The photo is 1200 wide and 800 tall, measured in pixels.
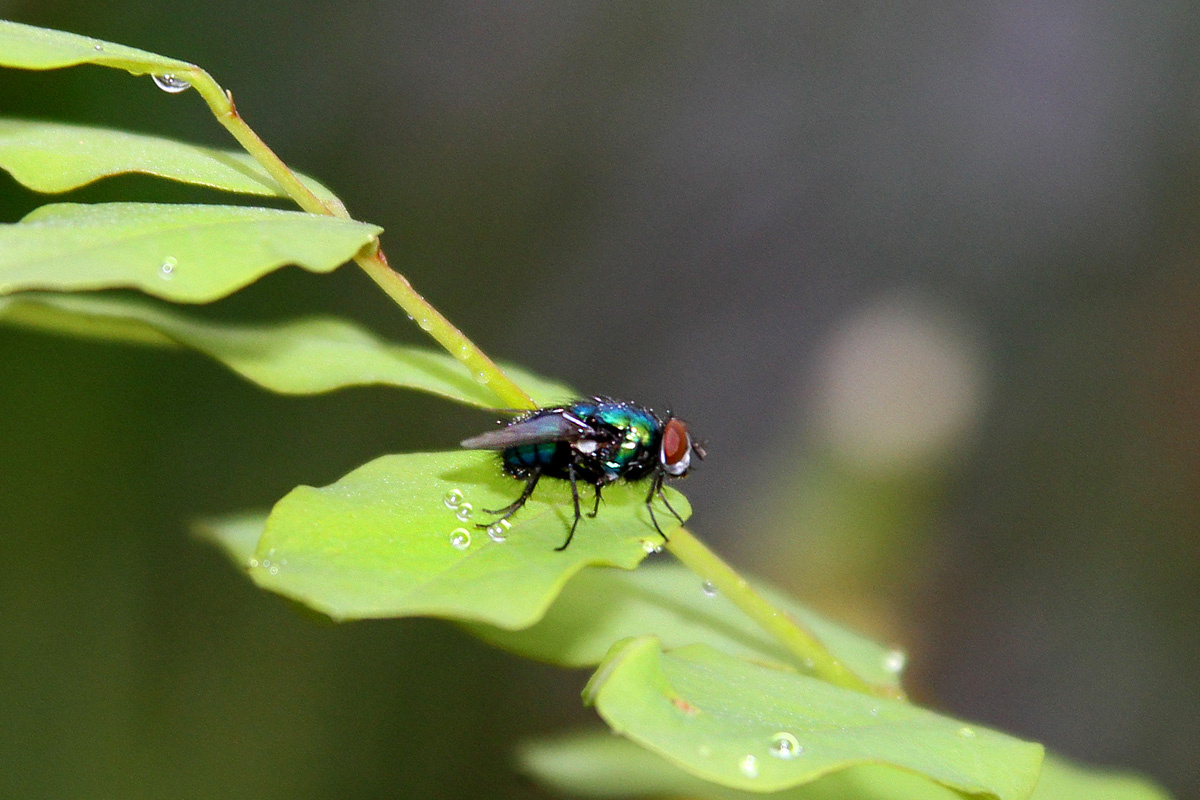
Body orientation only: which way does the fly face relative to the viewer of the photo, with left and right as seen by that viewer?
facing to the right of the viewer

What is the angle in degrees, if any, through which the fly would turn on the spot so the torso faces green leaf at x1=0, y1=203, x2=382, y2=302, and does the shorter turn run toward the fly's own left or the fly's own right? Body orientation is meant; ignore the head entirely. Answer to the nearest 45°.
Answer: approximately 135° to the fly's own right
